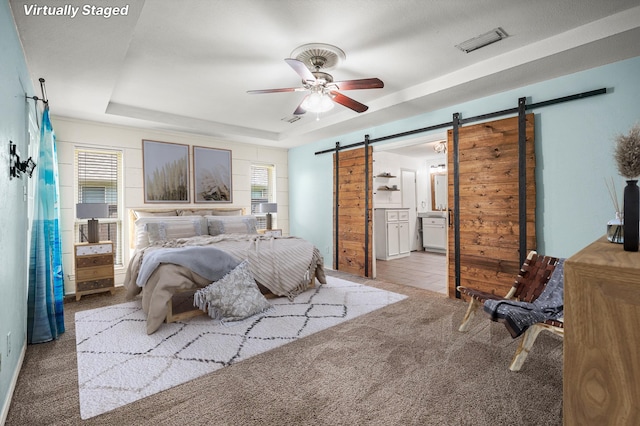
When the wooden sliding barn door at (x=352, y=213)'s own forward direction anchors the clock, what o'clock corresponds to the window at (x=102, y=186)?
The window is roughly at 1 o'clock from the wooden sliding barn door.

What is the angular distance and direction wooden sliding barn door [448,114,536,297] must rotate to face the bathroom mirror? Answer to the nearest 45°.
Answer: approximately 135° to its right

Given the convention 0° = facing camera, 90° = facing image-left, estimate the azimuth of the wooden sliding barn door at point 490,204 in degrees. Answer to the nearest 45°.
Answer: approximately 45°

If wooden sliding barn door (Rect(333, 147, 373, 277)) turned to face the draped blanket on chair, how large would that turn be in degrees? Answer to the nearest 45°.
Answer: approximately 90° to its left

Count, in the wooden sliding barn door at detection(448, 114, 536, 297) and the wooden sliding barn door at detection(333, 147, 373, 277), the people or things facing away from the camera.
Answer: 0

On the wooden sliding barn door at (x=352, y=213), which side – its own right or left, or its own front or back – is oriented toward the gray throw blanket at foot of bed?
front

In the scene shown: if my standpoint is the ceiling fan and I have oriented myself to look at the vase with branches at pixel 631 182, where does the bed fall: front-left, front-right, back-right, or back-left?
back-right

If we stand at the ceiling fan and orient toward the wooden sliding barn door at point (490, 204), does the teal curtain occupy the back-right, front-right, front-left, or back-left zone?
back-left

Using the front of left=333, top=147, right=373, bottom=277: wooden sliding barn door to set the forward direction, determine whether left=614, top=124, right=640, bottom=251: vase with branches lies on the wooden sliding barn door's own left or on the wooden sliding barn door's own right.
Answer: on the wooden sliding barn door's own left

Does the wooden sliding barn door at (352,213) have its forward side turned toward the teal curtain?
yes

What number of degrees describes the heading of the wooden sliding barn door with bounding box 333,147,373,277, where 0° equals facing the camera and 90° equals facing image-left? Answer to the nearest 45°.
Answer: approximately 45°

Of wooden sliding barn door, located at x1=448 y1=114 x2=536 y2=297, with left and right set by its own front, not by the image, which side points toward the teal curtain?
front

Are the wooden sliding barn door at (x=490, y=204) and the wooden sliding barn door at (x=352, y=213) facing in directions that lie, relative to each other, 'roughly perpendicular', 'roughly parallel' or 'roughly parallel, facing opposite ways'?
roughly parallel

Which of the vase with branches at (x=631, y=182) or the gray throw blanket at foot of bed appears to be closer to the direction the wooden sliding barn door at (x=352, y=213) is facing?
the gray throw blanket at foot of bed
